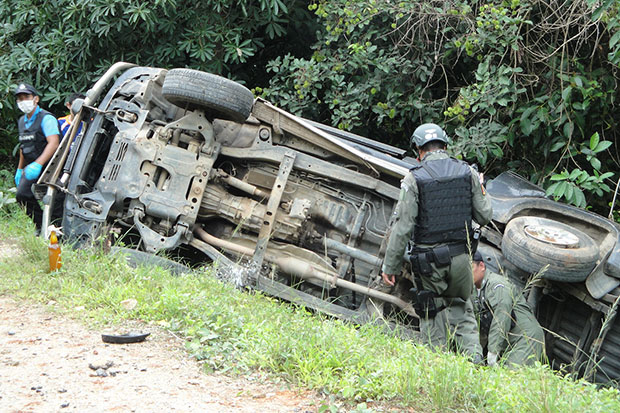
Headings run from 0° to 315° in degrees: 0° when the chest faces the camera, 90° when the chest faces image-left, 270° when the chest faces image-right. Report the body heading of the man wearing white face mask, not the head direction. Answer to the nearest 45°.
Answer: approximately 45°

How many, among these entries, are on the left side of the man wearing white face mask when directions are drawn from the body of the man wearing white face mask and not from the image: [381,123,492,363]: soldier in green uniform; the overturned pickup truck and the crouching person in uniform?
3

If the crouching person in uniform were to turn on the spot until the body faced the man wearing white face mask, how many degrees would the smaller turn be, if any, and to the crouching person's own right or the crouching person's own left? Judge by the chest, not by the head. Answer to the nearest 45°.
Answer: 0° — they already face them

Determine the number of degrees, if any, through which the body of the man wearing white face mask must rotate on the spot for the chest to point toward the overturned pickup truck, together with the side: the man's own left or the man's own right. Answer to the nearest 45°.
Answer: approximately 90° to the man's own left

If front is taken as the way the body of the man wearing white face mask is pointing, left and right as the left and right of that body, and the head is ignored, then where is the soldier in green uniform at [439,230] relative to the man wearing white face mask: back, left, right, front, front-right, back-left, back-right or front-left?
left

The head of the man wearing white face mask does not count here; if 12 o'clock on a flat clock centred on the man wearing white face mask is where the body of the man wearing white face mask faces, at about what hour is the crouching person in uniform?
The crouching person in uniform is roughly at 9 o'clock from the man wearing white face mask.

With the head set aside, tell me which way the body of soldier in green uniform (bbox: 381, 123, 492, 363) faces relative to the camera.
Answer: away from the camera

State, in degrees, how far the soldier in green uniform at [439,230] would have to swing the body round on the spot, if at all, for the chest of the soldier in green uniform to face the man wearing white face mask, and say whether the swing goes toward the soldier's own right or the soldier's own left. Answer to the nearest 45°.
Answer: approximately 90° to the soldier's own left

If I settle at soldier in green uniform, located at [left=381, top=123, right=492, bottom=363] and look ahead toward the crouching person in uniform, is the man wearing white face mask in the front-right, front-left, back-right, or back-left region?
back-left
